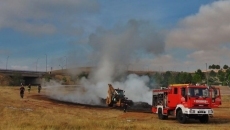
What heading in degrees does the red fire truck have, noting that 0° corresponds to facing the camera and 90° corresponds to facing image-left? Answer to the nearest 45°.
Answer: approximately 315°
